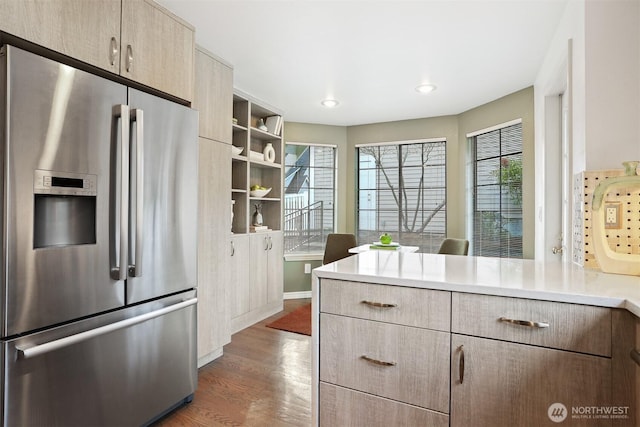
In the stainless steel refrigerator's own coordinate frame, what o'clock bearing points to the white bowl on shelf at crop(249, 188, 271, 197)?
The white bowl on shelf is roughly at 9 o'clock from the stainless steel refrigerator.

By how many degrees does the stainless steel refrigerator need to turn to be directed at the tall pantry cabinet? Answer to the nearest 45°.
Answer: approximately 90° to its left

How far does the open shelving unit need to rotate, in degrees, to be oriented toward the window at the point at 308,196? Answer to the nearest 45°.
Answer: approximately 90° to its left

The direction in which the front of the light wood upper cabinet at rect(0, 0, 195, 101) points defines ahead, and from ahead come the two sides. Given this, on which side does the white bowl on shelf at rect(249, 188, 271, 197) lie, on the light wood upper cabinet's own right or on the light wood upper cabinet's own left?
on the light wood upper cabinet's own left

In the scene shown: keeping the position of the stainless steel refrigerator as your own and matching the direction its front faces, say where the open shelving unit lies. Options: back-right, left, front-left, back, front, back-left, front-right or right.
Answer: left

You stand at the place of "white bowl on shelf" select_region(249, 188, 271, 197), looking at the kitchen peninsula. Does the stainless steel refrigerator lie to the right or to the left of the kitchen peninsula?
right

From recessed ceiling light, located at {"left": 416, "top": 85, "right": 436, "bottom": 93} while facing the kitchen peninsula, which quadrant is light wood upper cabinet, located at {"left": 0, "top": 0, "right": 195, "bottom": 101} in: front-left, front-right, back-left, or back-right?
front-right

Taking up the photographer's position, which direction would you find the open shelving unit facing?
facing the viewer and to the right of the viewer

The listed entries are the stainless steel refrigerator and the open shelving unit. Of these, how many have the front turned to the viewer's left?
0

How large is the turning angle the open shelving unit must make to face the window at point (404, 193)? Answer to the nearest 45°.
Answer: approximately 45° to its left

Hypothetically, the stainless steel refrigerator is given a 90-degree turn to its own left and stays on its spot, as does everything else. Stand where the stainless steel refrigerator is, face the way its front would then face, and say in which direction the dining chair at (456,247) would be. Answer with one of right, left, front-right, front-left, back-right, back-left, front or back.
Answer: front-right

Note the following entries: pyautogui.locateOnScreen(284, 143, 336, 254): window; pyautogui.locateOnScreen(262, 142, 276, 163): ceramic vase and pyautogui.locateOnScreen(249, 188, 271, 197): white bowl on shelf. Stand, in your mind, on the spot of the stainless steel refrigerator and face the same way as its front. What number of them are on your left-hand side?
3

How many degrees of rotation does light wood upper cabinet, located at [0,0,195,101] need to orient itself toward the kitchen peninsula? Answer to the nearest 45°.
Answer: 0° — it already faces it

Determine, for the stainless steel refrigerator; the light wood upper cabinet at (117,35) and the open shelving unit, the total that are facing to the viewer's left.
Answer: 0

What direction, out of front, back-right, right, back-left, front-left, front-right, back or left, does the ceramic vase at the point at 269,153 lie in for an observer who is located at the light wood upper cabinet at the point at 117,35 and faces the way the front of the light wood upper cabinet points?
left
